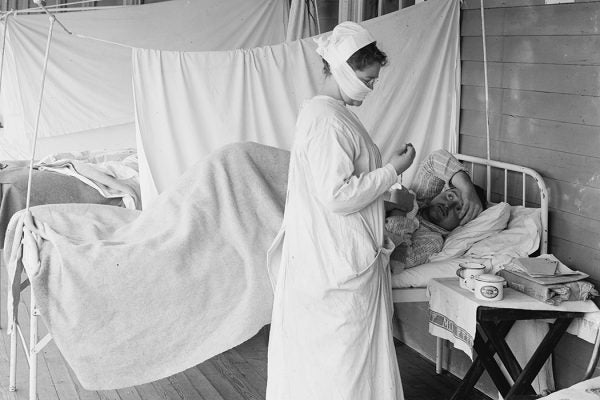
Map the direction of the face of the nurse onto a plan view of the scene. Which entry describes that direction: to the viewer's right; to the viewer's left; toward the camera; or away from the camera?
to the viewer's right

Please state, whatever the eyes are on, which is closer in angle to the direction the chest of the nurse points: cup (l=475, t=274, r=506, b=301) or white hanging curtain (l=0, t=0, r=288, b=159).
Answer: the cup

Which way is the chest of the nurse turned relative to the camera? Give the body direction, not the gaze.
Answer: to the viewer's right

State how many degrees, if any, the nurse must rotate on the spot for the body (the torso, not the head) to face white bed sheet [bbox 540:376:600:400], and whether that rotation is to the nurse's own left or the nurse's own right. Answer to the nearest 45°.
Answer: approximately 45° to the nurse's own right

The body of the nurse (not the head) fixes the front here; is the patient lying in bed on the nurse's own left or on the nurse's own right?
on the nurse's own left

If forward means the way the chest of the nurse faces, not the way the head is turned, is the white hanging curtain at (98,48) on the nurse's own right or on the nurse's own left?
on the nurse's own left

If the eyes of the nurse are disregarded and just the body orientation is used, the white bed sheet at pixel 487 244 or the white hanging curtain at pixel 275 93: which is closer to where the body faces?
the white bed sheet

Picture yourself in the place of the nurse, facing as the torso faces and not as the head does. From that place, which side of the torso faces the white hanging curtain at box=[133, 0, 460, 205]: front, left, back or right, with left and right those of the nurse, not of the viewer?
left

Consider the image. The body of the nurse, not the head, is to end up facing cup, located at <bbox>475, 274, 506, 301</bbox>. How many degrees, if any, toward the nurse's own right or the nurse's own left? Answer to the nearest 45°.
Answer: approximately 45° to the nurse's own left

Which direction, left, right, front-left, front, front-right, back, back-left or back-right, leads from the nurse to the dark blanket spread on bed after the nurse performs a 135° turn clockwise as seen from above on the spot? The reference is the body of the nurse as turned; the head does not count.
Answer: right

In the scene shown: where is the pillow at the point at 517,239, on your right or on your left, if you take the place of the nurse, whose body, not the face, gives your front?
on your left

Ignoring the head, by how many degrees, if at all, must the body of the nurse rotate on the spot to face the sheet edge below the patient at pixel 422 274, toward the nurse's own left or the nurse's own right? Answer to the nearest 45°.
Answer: approximately 45° to the nurse's own left

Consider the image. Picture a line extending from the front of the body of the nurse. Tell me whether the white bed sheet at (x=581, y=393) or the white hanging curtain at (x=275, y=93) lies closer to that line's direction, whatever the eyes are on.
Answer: the white bed sheet
